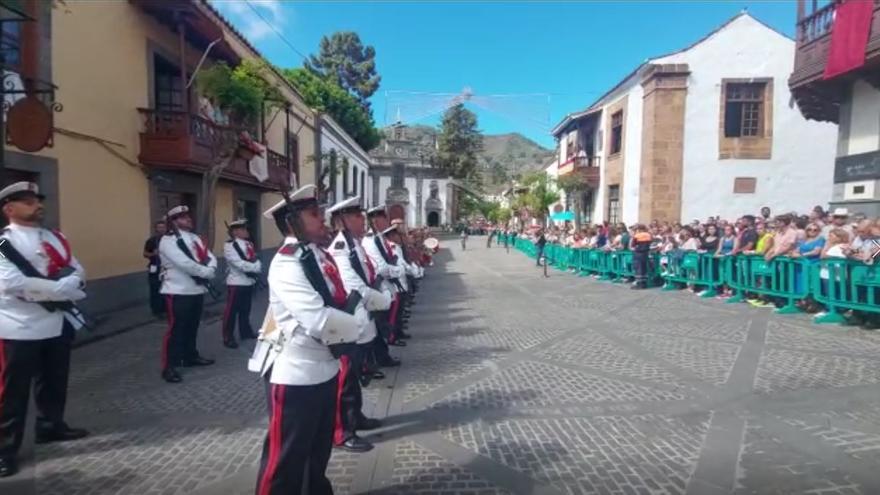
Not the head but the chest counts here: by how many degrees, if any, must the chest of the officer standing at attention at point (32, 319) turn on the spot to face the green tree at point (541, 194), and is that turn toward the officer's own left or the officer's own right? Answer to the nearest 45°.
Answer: approximately 90° to the officer's own left

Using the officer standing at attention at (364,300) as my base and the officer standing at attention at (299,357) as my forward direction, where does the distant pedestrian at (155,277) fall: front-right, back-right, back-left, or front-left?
back-right

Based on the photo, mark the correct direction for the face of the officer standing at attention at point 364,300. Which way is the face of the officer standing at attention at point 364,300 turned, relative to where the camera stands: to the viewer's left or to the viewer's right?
to the viewer's right

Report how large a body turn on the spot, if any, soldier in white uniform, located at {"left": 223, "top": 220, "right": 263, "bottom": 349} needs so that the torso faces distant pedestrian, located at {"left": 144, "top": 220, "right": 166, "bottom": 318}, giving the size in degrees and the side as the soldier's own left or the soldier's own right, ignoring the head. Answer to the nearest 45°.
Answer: approximately 180°

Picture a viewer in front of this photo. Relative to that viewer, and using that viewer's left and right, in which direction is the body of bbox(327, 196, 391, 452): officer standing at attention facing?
facing to the right of the viewer

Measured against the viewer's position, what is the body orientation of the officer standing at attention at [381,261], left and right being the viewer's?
facing to the right of the viewer

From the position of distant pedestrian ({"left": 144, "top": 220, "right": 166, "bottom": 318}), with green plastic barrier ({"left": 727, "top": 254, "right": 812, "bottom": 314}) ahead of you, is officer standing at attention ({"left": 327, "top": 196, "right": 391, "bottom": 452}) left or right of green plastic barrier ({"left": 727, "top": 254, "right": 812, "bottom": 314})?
right

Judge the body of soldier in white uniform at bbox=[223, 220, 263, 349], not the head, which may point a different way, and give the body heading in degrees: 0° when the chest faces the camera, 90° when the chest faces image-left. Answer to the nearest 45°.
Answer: approximately 315°

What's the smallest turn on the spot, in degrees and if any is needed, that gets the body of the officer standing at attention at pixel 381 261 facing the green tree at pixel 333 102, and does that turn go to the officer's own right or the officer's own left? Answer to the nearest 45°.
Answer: approximately 90° to the officer's own left

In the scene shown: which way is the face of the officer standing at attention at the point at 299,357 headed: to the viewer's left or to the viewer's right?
to the viewer's right

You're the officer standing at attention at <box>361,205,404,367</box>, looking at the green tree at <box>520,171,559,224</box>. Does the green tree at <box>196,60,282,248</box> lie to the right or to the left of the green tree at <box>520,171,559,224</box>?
left
